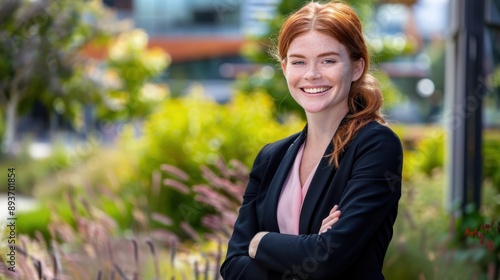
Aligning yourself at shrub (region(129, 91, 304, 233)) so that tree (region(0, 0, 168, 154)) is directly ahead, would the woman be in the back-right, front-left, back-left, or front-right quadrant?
back-left

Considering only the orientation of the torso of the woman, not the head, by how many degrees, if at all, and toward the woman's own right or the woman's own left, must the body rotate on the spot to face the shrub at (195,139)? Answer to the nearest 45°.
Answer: approximately 135° to the woman's own right

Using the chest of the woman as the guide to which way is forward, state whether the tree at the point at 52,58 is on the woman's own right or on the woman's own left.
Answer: on the woman's own right

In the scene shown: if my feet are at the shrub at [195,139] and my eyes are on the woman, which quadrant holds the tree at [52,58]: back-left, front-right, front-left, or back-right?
back-right

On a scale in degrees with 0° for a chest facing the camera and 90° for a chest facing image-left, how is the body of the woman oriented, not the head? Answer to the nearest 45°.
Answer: approximately 45°
